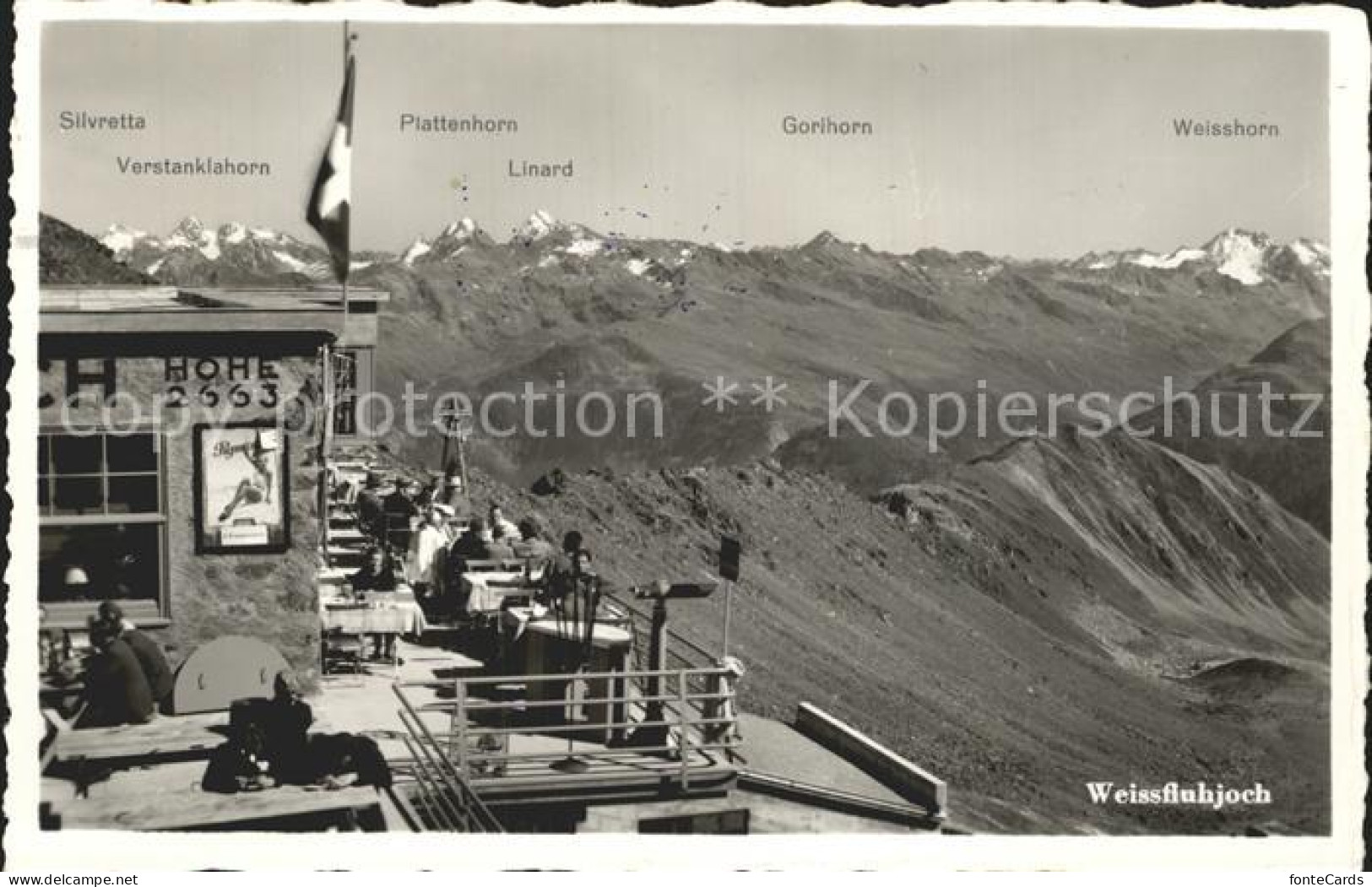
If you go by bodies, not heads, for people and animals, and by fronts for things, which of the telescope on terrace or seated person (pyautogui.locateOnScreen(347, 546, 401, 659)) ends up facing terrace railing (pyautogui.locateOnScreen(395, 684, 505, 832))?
the seated person

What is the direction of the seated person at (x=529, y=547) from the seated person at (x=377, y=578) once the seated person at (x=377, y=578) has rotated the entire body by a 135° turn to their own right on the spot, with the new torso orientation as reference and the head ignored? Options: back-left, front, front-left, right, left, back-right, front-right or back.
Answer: right

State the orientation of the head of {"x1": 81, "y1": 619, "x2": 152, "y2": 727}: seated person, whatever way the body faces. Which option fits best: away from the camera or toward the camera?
away from the camera

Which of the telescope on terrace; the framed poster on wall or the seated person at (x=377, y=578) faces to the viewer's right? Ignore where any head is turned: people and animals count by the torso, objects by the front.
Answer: the telescope on terrace

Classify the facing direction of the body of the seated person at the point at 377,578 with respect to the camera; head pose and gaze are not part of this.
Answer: toward the camera

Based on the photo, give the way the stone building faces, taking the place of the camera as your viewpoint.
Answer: facing the viewer

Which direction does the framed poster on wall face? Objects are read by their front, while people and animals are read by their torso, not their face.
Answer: toward the camera

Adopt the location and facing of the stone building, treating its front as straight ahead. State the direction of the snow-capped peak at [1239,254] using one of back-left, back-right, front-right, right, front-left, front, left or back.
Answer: left

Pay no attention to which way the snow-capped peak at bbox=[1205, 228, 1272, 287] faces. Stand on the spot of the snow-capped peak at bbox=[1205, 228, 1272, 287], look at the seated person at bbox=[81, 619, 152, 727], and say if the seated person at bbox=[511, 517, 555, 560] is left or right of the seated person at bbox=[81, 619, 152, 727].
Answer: right
